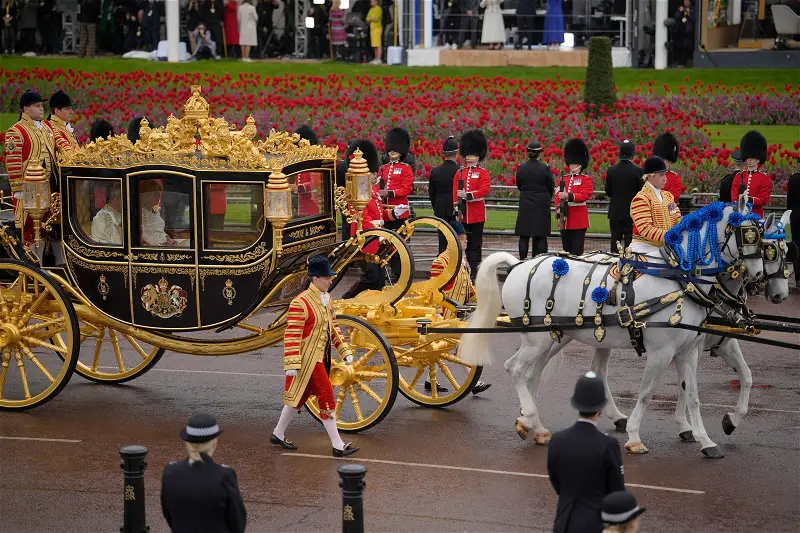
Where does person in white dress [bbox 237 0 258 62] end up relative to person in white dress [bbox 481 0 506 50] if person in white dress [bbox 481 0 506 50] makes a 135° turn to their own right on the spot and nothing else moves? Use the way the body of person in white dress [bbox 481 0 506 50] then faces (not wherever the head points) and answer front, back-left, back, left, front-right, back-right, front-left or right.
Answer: front-left

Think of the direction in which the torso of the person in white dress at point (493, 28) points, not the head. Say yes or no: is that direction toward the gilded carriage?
yes

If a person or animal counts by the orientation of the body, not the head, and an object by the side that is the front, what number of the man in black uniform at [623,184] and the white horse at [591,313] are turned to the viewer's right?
1

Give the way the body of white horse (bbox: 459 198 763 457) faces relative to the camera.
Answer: to the viewer's right

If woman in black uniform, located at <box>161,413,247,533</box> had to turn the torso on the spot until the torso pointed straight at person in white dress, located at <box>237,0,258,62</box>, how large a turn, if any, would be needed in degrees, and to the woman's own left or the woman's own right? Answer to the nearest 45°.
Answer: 0° — they already face them

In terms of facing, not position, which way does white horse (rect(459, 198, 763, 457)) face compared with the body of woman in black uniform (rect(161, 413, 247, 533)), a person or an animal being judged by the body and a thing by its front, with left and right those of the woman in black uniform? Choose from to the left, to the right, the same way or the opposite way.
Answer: to the right

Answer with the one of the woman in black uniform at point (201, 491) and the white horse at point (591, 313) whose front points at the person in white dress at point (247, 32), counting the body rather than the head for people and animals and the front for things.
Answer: the woman in black uniform

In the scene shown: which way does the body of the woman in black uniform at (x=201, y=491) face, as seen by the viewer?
away from the camera
